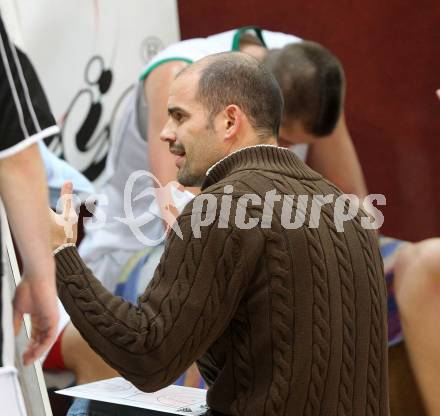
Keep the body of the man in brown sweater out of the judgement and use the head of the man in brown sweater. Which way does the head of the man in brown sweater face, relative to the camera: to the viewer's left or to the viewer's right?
to the viewer's left

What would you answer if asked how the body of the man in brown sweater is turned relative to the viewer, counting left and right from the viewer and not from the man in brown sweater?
facing away from the viewer and to the left of the viewer
